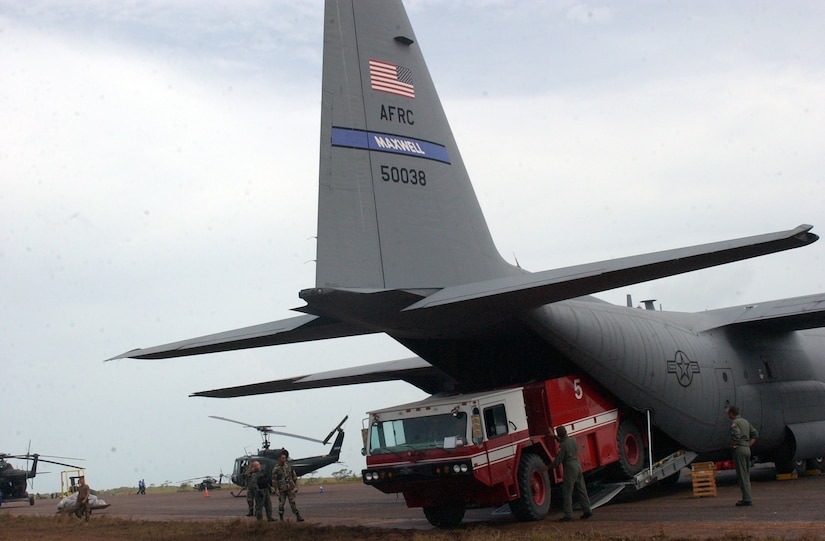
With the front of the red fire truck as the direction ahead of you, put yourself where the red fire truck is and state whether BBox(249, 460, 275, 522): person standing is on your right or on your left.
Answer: on your right

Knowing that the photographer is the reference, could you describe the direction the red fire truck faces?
facing the viewer and to the left of the viewer

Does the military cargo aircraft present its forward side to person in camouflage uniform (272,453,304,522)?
no

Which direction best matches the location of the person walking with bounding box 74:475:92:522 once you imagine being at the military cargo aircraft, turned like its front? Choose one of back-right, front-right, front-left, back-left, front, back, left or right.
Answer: left

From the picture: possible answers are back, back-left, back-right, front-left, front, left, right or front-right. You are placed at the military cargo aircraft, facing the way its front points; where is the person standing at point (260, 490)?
left

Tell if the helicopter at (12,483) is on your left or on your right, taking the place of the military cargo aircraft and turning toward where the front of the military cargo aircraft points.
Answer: on your left

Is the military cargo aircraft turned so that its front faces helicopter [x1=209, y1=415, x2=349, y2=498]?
no

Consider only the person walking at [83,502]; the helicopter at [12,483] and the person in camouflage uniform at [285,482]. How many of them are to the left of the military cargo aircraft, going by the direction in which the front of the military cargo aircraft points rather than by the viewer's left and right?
3

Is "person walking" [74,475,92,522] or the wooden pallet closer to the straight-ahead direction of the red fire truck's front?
the person walking

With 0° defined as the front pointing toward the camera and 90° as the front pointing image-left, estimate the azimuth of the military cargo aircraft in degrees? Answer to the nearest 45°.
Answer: approximately 225°

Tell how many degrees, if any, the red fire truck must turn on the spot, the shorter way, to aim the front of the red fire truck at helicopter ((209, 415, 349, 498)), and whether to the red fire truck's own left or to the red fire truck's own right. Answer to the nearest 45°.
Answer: approximately 90° to the red fire truck's own right
